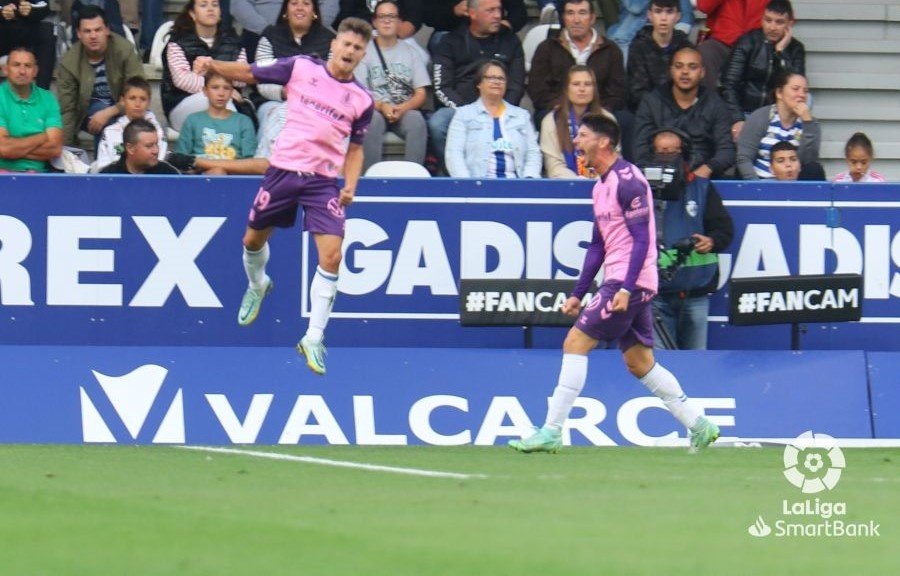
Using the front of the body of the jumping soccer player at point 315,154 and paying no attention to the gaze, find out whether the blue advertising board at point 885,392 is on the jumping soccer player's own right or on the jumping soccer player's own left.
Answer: on the jumping soccer player's own left

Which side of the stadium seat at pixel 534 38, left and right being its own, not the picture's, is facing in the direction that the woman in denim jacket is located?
front

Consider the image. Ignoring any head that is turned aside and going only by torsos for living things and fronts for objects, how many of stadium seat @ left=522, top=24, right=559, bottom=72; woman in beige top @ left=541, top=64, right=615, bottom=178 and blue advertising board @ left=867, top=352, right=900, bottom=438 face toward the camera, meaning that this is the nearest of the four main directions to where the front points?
3

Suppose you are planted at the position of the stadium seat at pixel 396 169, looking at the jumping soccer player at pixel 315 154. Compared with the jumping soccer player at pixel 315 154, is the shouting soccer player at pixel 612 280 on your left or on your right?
left

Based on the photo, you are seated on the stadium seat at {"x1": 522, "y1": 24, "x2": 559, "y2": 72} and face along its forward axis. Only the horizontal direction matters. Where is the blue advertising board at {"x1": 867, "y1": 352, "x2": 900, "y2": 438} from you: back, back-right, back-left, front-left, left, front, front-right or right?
front-left

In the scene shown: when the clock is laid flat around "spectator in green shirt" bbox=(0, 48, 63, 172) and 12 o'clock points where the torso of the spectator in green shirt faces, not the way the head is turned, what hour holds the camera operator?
The camera operator is roughly at 10 o'clock from the spectator in green shirt.

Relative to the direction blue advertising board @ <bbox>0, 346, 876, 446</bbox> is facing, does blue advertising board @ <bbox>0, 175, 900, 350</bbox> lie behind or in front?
behind

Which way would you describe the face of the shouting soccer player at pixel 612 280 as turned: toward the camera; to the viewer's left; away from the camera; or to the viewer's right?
to the viewer's left

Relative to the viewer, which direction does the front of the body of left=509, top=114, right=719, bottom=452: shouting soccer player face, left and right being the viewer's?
facing to the left of the viewer
